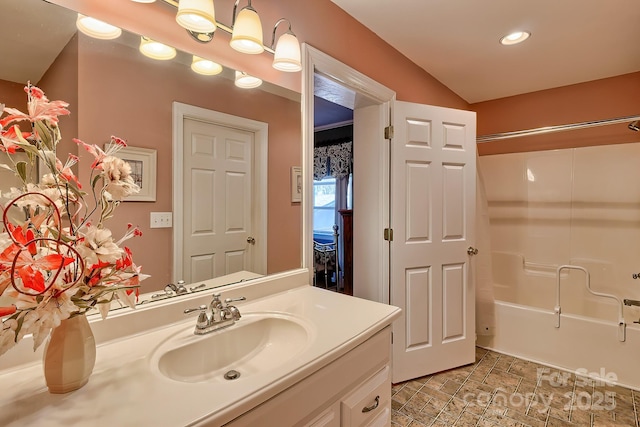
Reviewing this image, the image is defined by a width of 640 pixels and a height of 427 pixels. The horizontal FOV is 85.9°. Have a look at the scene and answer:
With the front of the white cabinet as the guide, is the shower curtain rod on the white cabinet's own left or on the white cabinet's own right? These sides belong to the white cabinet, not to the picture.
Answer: on the white cabinet's own left

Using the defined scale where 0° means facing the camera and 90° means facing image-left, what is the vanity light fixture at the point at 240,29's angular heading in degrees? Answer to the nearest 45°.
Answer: approximately 315°

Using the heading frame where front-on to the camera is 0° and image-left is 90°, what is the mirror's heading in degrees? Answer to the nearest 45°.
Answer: approximately 315°

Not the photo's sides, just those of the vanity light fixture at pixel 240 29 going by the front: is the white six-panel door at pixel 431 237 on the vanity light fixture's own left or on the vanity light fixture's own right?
on the vanity light fixture's own left

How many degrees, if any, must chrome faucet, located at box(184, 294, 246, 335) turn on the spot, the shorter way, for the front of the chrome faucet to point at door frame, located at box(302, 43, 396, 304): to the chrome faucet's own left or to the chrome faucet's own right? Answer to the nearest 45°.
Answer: approximately 90° to the chrome faucet's own left

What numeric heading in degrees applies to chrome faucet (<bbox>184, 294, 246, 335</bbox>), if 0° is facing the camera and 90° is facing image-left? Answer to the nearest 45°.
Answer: approximately 315°

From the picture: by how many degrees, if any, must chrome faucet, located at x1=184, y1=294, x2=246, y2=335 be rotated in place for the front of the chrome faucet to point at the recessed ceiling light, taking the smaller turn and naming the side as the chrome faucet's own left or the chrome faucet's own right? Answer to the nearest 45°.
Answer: approximately 45° to the chrome faucet's own left

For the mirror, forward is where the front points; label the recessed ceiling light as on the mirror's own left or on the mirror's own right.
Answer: on the mirror's own left

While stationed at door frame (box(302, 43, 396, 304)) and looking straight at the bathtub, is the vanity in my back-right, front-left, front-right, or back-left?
back-right
